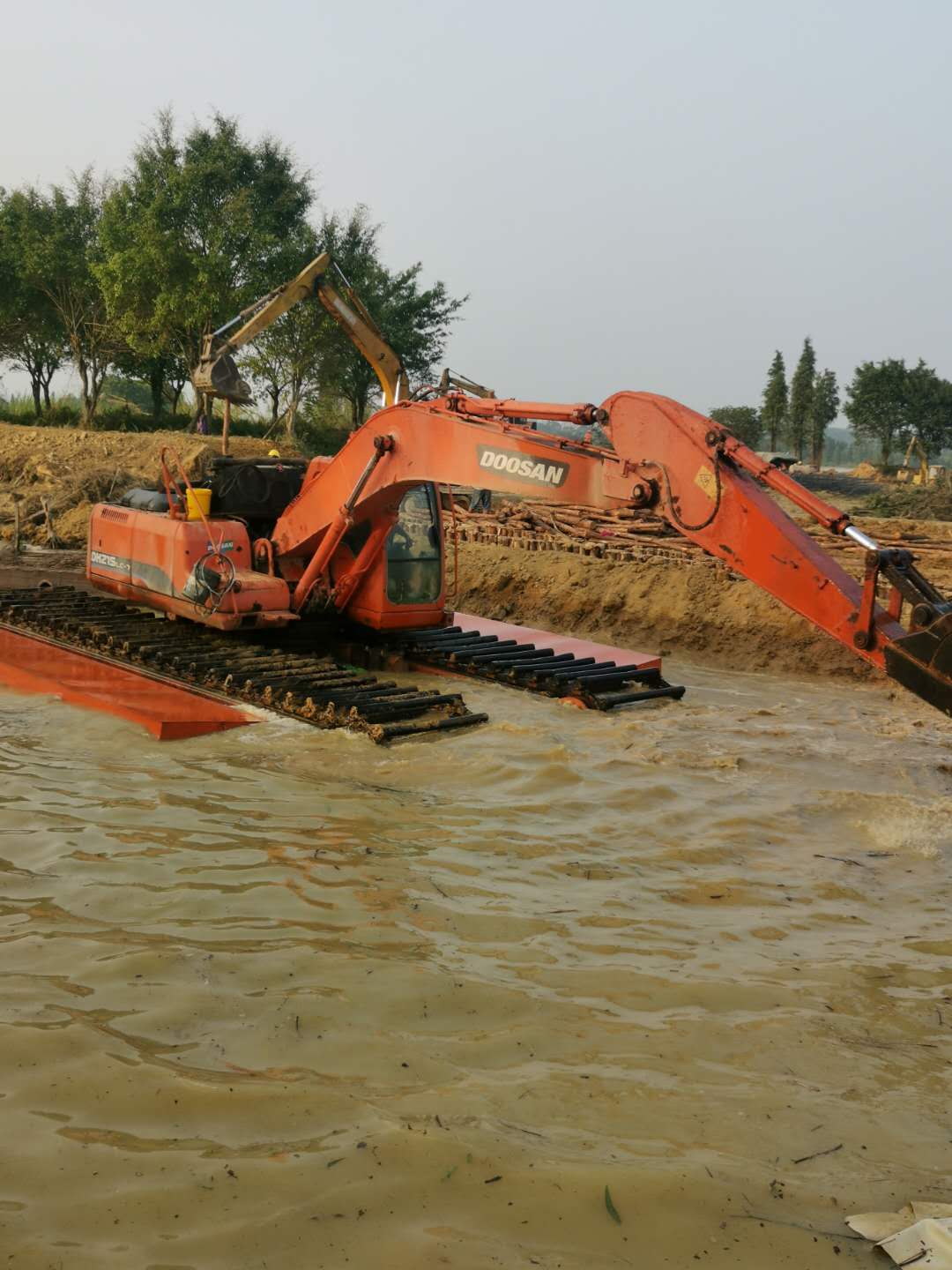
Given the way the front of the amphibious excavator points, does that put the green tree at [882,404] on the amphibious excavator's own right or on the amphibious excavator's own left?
on the amphibious excavator's own left

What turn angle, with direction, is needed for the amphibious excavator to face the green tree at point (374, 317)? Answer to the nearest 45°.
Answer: approximately 135° to its left

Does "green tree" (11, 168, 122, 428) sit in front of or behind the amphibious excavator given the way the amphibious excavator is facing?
behind

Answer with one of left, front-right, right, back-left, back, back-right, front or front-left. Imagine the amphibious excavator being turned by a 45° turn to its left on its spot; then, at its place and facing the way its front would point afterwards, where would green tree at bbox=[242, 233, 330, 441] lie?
left

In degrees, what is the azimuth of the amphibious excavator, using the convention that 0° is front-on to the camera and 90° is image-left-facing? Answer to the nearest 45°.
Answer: approximately 315°

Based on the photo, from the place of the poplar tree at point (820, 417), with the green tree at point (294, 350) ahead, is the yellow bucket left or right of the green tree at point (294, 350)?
left

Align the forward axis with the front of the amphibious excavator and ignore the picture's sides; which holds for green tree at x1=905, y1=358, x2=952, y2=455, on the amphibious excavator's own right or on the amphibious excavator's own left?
on the amphibious excavator's own left

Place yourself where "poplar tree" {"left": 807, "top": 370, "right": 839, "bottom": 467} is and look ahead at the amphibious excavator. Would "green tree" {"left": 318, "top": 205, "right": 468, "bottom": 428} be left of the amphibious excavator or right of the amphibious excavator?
right

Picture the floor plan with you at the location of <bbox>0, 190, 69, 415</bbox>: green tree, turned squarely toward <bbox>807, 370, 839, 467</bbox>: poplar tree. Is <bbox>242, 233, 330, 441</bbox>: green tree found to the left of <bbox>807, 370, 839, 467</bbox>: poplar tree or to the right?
right

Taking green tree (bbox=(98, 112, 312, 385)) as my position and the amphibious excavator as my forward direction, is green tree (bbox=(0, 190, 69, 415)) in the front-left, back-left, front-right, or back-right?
back-right
